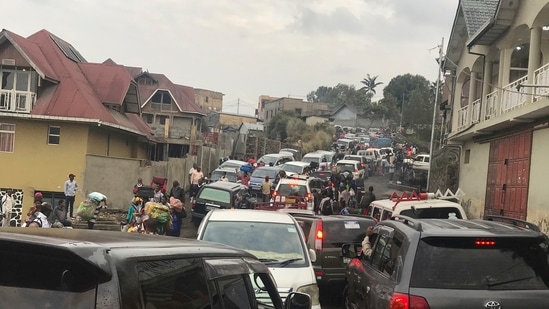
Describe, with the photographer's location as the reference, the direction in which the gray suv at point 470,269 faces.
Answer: facing away from the viewer and to the left of the viewer

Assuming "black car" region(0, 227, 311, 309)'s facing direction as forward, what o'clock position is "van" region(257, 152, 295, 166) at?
The van is roughly at 11 o'clock from the black car.

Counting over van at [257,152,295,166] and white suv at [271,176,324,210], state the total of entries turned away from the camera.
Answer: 1

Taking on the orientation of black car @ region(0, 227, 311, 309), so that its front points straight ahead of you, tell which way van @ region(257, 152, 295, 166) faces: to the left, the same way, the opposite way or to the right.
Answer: the opposite way

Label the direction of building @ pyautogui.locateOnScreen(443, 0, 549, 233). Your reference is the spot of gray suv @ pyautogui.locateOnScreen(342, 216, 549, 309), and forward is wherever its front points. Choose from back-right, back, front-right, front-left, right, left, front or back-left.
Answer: front-right

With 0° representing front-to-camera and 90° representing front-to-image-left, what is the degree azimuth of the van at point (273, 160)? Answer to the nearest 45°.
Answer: approximately 45°

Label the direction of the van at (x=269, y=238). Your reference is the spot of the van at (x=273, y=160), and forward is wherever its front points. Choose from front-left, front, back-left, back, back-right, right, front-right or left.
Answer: front-left

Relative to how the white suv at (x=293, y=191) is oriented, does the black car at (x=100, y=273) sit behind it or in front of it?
behind
